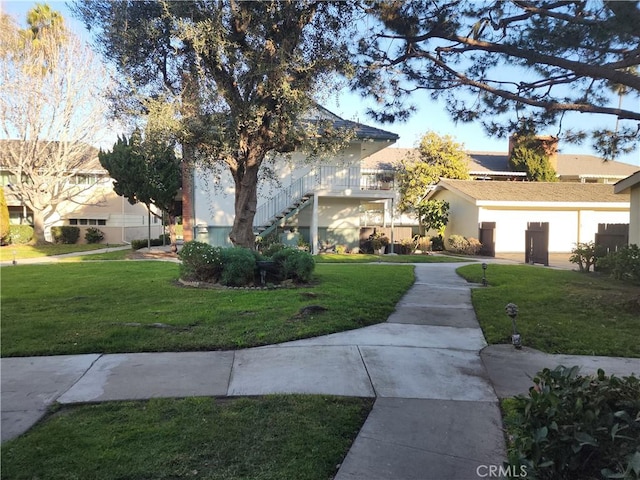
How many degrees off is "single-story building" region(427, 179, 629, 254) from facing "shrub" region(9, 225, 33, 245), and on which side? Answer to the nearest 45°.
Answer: approximately 90° to its right

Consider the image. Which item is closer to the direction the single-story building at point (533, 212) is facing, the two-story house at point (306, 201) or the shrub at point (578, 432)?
the shrub

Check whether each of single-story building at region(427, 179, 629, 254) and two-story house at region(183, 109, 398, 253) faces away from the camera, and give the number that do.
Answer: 0

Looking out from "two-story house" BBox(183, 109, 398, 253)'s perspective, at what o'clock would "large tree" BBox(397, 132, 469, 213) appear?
The large tree is roughly at 9 o'clock from the two-story house.

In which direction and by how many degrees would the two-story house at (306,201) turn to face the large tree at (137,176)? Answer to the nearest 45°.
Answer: approximately 135° to its right

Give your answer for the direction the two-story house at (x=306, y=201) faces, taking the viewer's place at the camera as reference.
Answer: facing the viewer and to the right of the viewer

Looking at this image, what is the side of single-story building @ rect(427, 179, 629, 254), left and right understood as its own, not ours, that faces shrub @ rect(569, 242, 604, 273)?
front

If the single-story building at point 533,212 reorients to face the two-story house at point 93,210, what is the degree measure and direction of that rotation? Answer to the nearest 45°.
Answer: approximately 90° to its right

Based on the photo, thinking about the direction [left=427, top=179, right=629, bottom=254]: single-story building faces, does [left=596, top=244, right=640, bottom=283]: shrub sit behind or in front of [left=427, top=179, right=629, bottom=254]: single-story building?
in front

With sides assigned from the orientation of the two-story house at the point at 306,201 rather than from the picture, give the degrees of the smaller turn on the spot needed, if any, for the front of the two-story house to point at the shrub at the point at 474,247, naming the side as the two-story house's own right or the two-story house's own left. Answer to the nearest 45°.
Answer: approximately 45° to the two-story house's own left
